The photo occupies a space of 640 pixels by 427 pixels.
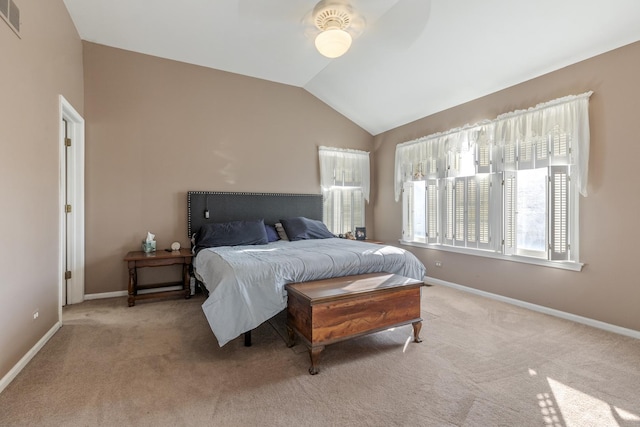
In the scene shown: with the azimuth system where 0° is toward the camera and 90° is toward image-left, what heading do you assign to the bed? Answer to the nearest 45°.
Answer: approximately 315°

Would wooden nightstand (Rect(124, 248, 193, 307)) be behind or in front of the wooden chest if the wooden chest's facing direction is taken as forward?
behind

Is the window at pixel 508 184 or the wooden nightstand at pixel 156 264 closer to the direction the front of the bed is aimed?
the window

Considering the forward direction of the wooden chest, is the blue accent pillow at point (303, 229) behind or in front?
behind

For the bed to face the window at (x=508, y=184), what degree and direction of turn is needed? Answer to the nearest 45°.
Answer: approximately 45° to its left

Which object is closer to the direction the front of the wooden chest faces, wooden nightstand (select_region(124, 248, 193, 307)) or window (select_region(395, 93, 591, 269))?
the window

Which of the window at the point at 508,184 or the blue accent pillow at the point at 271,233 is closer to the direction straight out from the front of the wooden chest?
the window

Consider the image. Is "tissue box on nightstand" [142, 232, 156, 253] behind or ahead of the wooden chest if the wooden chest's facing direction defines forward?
behind
